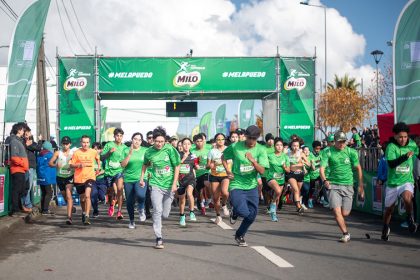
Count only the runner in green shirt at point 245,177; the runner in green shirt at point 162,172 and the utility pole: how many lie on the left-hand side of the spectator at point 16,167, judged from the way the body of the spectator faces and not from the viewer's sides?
1

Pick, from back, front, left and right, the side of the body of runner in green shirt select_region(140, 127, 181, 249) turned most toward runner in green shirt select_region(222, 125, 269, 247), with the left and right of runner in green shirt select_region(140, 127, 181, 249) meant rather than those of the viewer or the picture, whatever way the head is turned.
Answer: left

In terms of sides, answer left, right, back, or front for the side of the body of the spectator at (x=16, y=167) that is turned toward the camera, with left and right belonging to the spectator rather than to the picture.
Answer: right

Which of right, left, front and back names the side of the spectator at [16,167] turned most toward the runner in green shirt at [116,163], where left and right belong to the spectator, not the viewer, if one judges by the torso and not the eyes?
front

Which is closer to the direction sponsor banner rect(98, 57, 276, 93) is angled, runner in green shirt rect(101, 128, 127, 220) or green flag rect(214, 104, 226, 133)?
the runner in green shirt

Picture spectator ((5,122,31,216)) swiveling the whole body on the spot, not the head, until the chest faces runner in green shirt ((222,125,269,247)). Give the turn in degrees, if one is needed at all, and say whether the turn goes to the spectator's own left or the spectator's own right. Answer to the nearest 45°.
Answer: approximately 45° to the spectator's own right

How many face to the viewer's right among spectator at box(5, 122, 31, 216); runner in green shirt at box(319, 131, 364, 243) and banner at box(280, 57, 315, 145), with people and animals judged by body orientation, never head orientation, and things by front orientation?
1

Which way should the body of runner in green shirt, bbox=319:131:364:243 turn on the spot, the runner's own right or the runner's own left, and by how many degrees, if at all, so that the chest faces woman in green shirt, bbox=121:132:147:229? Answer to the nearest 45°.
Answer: approximately 90° to the runner's own right

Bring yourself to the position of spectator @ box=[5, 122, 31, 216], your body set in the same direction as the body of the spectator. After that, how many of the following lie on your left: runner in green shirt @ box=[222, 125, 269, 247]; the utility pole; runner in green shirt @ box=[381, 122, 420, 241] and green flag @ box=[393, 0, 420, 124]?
1

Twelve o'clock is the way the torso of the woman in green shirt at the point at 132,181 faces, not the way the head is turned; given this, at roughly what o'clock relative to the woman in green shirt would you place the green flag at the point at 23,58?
The green flag is roughly at 4 o'clock from the woman in green shirt.
